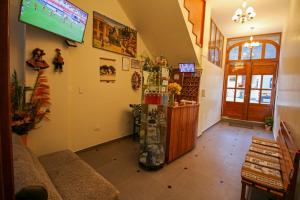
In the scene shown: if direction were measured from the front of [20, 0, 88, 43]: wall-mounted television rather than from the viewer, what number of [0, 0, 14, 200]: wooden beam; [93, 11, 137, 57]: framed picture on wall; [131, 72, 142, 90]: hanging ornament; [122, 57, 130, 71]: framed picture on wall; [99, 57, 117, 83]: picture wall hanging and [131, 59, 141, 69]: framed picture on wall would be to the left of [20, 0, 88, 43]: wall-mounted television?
5

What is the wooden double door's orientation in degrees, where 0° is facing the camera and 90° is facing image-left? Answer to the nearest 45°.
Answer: approximately 0°

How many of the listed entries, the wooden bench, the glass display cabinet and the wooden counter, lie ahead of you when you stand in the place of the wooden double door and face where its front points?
3

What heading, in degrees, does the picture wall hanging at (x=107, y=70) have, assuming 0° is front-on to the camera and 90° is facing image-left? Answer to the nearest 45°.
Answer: approximately 315°

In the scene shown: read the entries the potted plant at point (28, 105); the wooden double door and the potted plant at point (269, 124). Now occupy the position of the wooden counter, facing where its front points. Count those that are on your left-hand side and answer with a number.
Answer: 2

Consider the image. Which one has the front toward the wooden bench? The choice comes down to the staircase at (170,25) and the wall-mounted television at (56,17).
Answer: the wall-mounted television

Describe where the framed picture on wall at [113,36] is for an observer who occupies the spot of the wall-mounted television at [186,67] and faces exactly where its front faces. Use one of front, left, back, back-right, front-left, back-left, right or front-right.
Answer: front-right

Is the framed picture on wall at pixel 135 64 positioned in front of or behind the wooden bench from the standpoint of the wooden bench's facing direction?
in front

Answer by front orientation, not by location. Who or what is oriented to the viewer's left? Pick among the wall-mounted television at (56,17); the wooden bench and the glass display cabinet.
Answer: the wooden bench

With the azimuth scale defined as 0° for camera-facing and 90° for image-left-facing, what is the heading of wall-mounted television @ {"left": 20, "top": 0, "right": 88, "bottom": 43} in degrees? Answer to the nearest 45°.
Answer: approximately 315°

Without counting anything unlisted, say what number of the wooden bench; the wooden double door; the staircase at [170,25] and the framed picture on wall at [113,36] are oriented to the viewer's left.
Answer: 1
